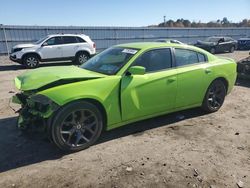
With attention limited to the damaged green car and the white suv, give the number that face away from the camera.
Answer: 0

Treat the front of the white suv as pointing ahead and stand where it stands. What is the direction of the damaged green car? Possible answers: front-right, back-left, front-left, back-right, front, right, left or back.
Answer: left

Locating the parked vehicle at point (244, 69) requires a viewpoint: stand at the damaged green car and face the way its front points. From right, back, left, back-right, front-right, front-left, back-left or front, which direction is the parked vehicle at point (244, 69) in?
back

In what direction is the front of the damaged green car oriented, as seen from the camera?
facing the viewer and to the left of the viewer

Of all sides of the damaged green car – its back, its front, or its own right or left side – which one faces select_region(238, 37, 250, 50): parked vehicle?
back

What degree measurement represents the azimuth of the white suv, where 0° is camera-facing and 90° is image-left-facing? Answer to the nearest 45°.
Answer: approximately 90°

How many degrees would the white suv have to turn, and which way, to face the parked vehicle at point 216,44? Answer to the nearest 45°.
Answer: approximately 180°

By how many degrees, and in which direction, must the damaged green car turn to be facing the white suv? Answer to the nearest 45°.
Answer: approximately 135° to its right

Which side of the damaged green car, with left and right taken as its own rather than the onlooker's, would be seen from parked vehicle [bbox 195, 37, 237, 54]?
back
